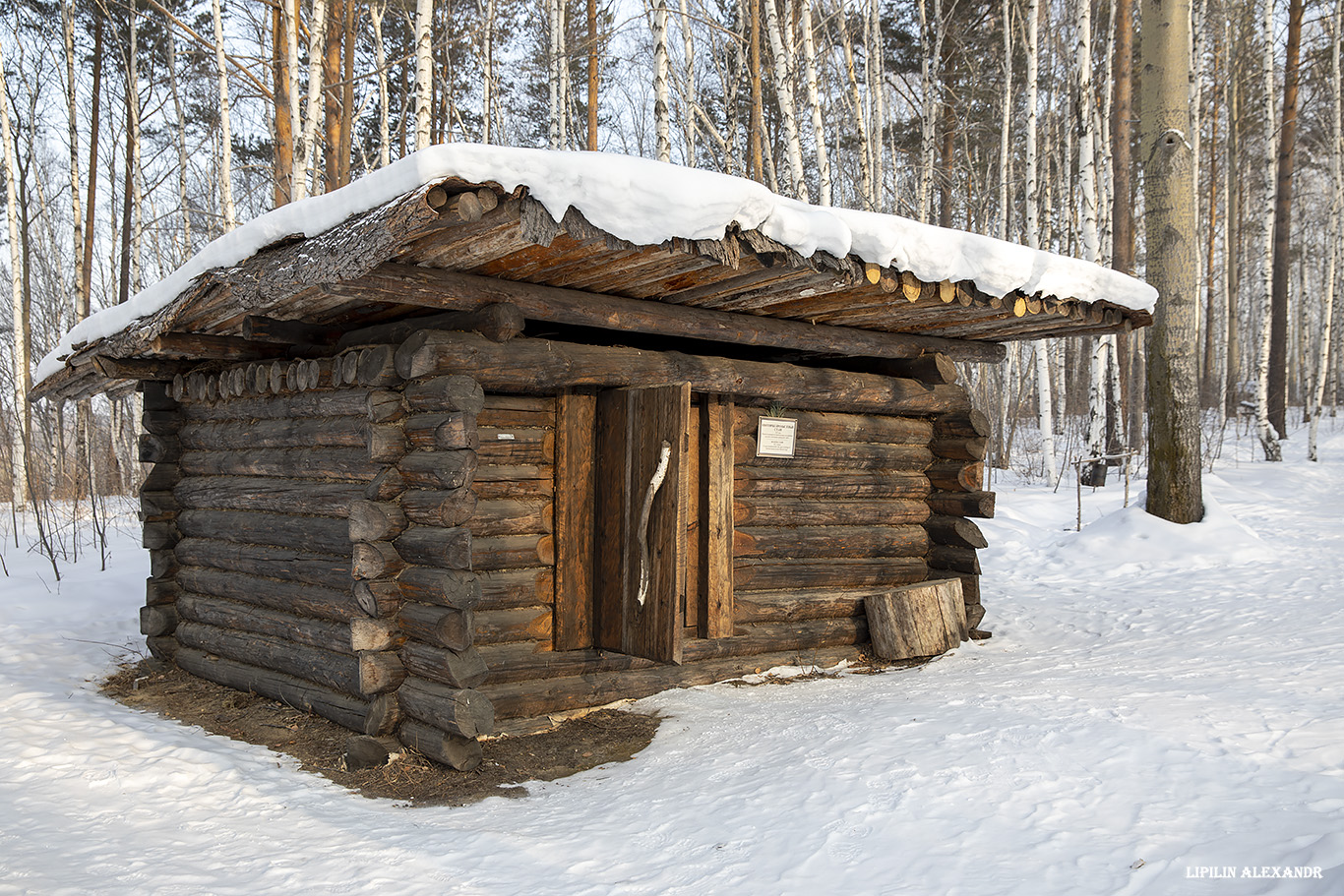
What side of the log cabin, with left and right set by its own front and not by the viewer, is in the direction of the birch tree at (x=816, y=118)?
left

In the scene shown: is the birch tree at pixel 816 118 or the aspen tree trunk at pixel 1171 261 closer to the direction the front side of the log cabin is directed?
the aspen tree trunk

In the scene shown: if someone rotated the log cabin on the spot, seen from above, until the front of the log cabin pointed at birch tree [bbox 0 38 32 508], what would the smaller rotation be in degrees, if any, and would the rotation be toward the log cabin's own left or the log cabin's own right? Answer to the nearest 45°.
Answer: approximately 180°

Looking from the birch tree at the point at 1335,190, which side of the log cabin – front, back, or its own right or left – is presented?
left

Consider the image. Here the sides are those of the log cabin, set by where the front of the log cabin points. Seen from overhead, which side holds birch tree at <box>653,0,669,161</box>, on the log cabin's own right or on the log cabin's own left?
on the log cabin's own left

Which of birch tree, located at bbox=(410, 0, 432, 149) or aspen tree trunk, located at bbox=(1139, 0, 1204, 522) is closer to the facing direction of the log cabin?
the aspen tree trunk

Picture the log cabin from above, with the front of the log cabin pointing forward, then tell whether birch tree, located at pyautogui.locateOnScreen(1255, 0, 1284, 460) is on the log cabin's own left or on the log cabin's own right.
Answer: on the log cabin's own left

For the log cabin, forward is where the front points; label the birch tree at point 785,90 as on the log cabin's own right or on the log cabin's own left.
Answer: on the log cabin's own left

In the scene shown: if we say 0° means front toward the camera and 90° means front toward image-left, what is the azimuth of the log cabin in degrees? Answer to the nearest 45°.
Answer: approximately 315°
